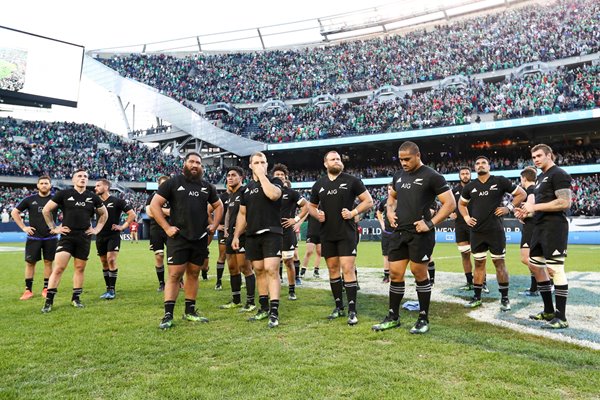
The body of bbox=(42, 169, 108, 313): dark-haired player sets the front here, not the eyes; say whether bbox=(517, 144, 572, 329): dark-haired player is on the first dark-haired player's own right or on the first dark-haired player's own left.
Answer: on the first dark-haired player's own left

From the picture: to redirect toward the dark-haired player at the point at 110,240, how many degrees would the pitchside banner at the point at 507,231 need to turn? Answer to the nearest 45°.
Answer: approximately 45° to its right

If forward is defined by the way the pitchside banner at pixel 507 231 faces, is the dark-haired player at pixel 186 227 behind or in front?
in front

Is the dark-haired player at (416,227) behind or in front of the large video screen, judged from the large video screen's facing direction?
in front

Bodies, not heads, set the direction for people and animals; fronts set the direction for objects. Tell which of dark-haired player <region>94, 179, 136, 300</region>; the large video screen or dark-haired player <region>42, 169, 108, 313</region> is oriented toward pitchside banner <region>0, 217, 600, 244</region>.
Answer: the large video screen

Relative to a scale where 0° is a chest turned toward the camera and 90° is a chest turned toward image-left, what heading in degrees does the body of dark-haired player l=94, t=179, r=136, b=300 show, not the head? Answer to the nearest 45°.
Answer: approximately 45°

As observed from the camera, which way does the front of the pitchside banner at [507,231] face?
facing the viewer

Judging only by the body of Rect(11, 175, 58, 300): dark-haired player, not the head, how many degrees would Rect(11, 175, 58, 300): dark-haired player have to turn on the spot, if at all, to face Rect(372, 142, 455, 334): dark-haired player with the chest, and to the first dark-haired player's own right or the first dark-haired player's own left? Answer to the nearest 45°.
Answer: approximately 45° to the first dark-haired player's own left

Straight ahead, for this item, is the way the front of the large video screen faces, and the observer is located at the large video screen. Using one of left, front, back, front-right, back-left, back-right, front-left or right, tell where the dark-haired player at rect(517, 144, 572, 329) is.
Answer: front-right

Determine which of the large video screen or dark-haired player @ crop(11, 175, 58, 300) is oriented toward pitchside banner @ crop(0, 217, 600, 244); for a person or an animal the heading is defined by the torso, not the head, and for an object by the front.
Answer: the large video screen

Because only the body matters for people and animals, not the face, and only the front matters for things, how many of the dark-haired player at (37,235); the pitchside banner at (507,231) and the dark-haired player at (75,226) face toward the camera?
3

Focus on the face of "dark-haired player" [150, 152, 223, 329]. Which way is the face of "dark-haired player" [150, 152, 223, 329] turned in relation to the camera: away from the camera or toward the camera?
toward the camera

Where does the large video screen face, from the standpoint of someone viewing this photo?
facing the viewer and to the right of the viewer

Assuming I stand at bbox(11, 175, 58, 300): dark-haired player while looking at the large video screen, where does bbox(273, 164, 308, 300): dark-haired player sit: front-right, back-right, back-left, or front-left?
back-right

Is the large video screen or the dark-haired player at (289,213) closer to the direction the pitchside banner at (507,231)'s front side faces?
the dark-haired player

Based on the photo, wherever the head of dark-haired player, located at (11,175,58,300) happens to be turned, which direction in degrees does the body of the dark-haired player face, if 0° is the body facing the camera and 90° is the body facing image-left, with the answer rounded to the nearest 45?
approximately 0°

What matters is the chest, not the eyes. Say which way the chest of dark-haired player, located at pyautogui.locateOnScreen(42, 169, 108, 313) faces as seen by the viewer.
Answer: toward the camera
